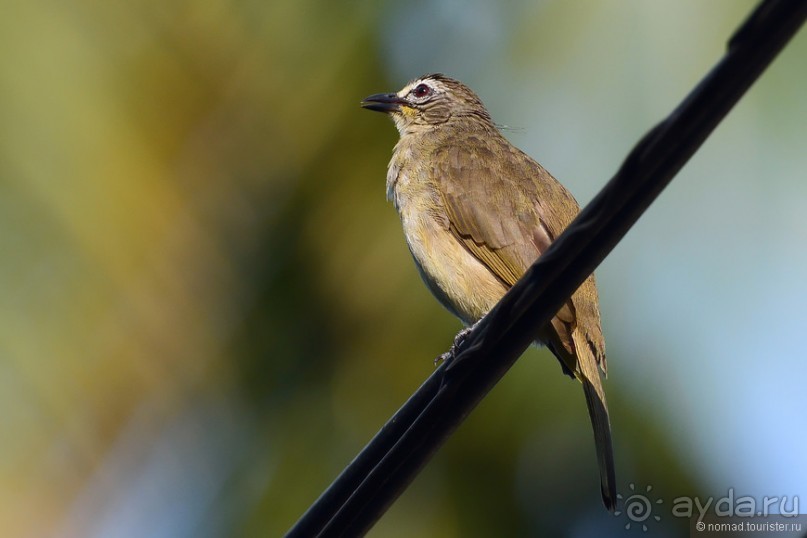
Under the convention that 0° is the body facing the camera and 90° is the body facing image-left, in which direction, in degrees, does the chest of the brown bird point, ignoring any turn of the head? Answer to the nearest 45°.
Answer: approximately 90°
